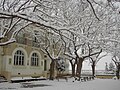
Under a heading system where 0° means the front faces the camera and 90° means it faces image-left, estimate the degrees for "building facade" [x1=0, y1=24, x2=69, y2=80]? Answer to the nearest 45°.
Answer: approximately 315°
